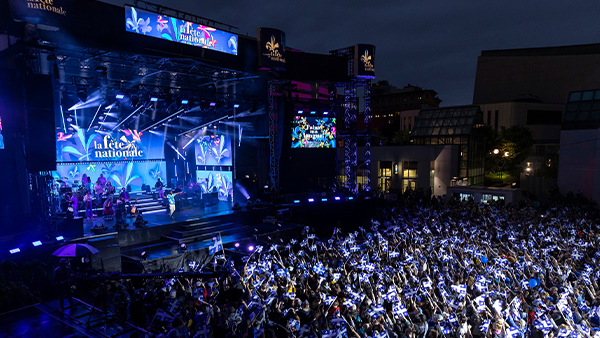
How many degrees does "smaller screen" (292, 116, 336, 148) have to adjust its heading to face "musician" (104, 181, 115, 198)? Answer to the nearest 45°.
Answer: approximately 45° to its right

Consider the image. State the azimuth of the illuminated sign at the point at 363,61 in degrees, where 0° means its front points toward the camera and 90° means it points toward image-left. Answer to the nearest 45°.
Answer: approximately 315°

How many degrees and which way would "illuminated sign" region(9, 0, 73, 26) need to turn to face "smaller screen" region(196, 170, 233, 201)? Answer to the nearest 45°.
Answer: approximately 90° to its left

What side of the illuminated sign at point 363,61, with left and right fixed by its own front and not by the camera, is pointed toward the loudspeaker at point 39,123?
right

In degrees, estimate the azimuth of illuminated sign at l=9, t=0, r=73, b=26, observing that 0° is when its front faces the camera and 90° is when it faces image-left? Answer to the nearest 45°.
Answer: approximately 315°

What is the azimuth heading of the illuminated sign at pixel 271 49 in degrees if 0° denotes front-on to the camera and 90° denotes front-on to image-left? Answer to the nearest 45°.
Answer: approximately 315°

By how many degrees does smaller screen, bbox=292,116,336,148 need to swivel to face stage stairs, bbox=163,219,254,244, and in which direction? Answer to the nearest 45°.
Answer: approximately 45° to its right

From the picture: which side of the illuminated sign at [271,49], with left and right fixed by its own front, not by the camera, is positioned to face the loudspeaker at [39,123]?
right

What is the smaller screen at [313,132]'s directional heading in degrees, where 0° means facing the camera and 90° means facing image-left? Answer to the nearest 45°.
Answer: approximately 0°
